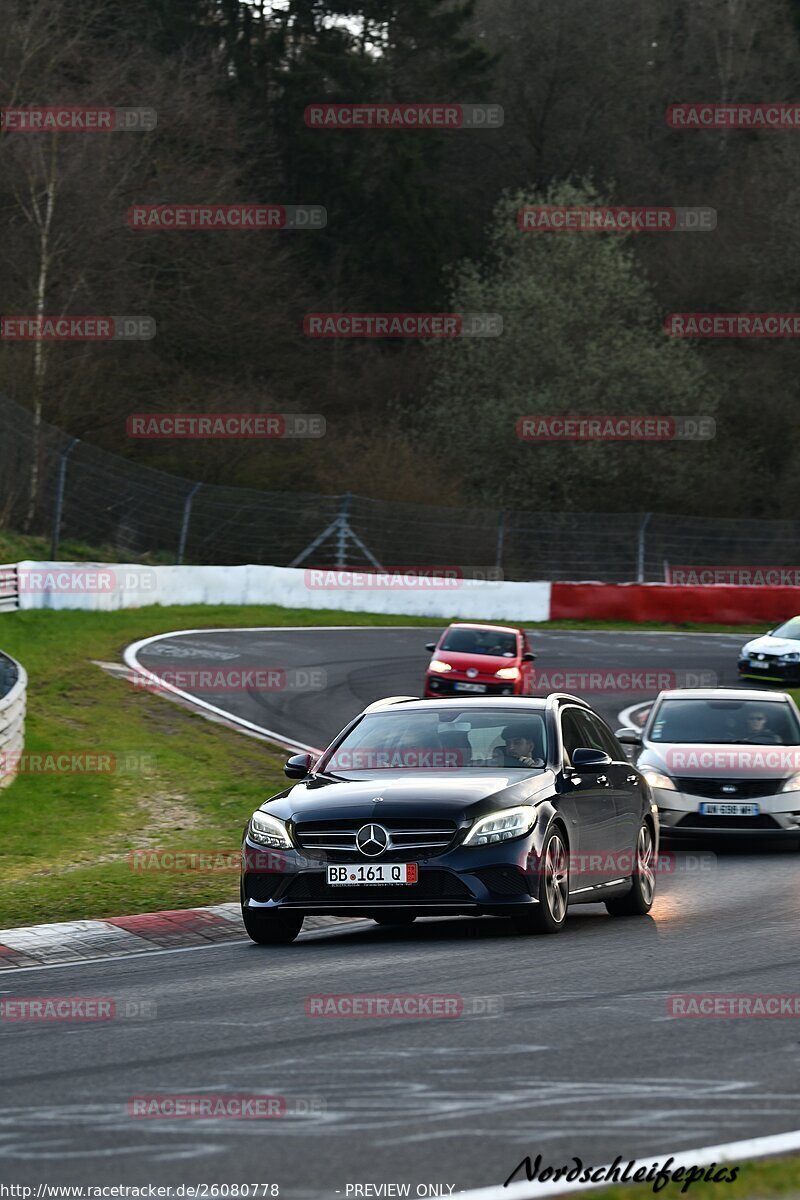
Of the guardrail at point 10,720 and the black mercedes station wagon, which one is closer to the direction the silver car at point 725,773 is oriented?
the black mercedes station wagon

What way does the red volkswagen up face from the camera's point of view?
toward the camera

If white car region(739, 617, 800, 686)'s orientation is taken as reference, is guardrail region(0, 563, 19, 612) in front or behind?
in front

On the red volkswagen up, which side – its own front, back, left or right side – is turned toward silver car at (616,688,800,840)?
front

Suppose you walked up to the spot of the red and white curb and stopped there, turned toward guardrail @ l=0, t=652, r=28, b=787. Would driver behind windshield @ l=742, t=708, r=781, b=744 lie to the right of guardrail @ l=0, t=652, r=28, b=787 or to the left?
right

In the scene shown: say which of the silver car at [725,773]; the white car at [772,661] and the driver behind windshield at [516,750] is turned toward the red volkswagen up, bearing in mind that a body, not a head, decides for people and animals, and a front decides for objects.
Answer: the white car at [772,661]

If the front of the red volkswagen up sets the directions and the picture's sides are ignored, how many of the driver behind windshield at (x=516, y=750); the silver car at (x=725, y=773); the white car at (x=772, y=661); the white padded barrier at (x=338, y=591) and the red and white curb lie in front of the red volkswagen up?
3

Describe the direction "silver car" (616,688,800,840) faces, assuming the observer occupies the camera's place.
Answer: facing the viewer

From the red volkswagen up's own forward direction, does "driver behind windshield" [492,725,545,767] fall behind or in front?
in front

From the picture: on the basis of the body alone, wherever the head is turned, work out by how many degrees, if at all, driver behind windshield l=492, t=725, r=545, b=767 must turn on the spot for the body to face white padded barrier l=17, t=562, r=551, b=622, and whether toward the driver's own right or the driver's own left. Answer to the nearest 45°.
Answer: approximately 135° to the driver's own right

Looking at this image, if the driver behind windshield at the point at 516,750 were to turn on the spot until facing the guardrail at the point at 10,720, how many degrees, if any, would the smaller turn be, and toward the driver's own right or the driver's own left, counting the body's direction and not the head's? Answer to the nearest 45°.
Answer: approximately 90° to the driver's own right

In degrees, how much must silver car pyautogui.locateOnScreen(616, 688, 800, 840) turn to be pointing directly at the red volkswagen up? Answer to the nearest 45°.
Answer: approximately 180°

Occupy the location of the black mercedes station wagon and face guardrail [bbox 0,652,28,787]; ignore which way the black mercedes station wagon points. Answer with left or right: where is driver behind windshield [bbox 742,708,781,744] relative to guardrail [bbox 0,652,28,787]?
right

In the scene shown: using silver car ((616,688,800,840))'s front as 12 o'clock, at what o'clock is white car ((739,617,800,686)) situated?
white car ((739,617,800,686)) is roughly at 6 o'clock from silver car ((616,688,800,840)).

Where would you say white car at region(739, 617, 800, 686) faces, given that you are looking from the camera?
facing the viewer and to the left of the viewer
